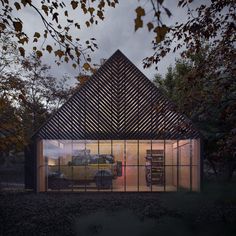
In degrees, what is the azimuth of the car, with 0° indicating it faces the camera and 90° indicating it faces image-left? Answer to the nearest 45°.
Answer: approximately 90°

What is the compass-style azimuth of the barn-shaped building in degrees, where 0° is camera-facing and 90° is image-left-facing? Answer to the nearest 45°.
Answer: approximately 0°
